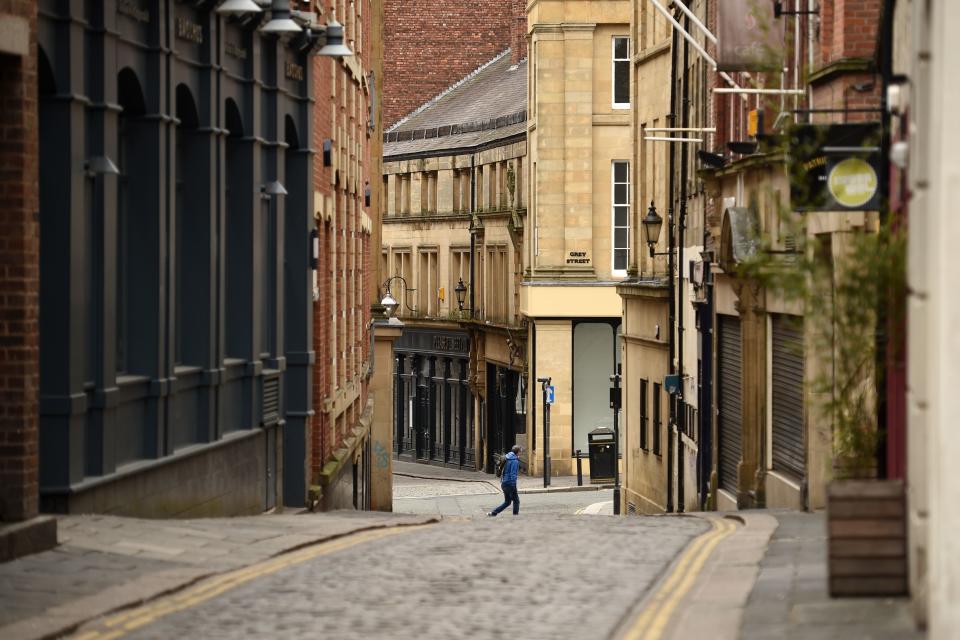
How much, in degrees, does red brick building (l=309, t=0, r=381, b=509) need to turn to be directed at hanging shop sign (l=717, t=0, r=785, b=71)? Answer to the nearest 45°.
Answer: approximately 45° to its right

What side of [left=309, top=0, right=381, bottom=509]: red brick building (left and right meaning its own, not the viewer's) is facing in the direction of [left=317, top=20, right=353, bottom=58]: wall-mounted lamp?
right

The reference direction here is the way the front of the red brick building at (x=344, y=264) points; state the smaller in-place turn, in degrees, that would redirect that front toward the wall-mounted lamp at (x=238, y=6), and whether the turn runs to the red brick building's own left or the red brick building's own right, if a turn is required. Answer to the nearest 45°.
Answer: approximately 90° to the red brick building's own right

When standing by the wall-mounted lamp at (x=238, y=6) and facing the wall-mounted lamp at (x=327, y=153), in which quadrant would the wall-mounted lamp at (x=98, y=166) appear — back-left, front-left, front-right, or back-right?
back-left

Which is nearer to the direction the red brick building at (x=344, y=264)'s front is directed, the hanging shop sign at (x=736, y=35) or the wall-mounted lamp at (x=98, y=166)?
the hanging shop sign

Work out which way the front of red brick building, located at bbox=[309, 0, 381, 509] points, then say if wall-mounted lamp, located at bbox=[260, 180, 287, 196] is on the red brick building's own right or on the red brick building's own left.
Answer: on the red brick building's own right

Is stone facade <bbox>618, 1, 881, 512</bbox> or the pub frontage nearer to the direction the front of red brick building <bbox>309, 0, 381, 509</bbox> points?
the stone facade

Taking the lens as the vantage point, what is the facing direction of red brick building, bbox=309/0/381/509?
facing to the right of the viewer

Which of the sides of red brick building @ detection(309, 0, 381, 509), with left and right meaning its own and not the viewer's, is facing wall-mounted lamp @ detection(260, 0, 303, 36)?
right
